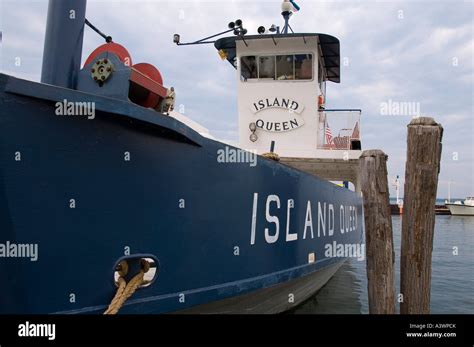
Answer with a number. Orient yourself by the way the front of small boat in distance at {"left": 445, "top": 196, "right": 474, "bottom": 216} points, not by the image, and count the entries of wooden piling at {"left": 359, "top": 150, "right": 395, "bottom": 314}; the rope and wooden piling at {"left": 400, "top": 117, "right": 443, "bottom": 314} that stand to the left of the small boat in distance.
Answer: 3

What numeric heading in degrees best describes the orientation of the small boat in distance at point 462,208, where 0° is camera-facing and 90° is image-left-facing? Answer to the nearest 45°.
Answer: approximately 90°

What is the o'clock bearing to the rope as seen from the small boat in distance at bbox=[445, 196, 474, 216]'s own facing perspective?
The rope is roughly at 9 o'clock from the small boat in distance.

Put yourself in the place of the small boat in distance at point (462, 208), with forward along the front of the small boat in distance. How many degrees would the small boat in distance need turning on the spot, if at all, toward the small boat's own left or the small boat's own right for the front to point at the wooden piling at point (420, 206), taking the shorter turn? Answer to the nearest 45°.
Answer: approximately 90° to the small boat's own left

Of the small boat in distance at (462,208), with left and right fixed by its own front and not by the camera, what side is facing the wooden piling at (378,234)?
left

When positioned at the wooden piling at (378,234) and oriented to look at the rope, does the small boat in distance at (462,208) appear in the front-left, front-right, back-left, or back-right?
back-right
